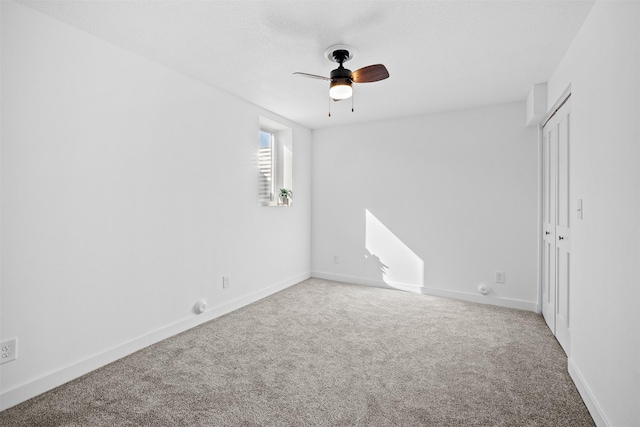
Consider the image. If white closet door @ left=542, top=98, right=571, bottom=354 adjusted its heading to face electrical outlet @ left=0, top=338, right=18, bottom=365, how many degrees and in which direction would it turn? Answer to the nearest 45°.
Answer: approximately 45° to its left

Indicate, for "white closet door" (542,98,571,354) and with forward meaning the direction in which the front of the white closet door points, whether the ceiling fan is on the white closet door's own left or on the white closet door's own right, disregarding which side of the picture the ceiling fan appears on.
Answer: on the white closet door's own left

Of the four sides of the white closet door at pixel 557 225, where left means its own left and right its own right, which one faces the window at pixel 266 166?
front

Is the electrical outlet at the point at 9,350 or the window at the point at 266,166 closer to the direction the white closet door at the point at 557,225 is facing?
the window

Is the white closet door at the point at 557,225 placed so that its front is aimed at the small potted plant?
yes

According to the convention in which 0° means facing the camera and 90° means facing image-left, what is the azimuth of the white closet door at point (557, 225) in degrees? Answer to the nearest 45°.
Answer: approximately 90°

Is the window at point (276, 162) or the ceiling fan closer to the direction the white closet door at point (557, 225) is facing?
the window

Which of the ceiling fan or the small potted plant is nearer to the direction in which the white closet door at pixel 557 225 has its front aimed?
the small potted plant

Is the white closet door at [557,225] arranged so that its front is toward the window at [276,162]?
yes

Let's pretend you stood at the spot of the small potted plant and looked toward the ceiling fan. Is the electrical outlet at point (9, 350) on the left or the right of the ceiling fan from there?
right
